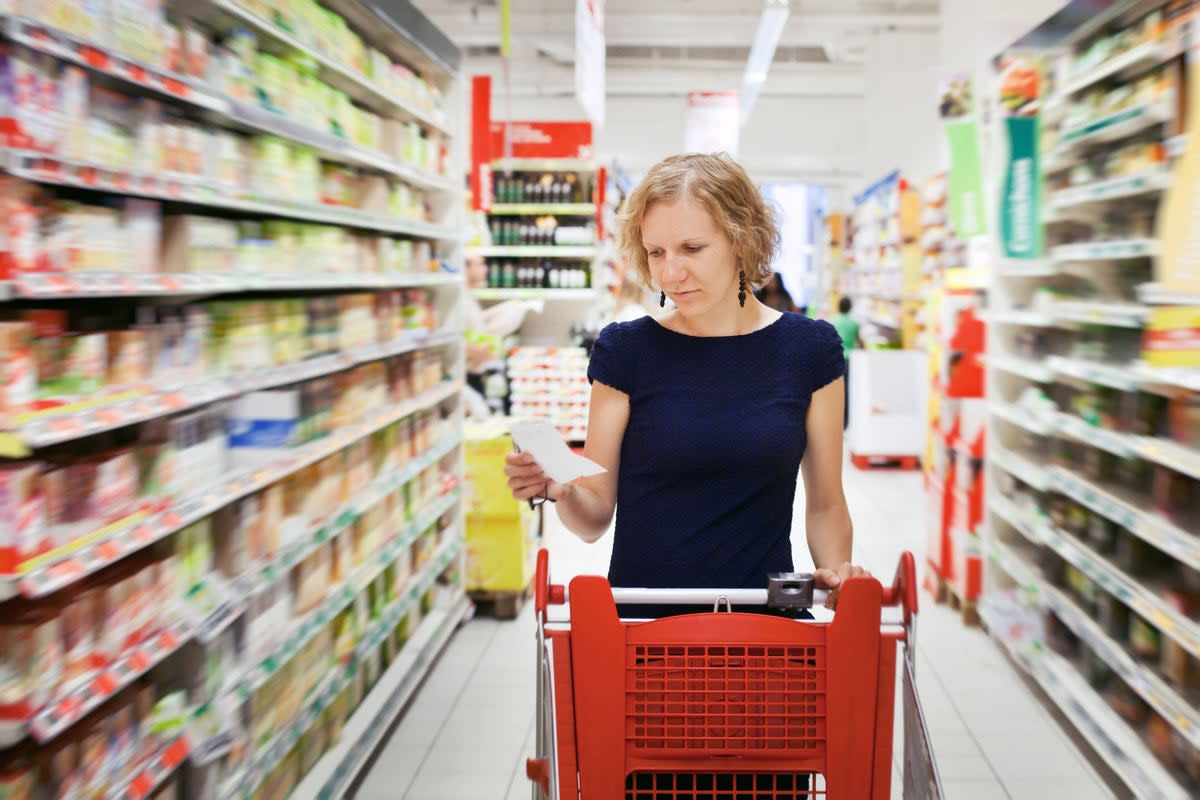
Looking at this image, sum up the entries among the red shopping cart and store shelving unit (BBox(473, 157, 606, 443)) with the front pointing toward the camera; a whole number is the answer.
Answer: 2

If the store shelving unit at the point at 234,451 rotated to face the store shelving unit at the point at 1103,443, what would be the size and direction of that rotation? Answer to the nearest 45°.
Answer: approximately 45° to its left

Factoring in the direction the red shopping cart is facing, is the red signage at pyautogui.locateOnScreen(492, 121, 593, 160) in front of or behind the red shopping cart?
behind

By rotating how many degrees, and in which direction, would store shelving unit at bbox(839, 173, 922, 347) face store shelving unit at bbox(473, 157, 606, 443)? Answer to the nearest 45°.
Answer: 0° — it already faces it

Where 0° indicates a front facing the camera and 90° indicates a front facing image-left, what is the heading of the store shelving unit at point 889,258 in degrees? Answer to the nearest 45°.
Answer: approximately 45°

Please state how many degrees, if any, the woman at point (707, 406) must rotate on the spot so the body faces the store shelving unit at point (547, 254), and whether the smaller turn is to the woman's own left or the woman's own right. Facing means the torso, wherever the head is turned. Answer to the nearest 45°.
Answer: approximately 180°

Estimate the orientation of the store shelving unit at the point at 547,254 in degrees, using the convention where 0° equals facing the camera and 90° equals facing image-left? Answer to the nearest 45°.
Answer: approximately 0°

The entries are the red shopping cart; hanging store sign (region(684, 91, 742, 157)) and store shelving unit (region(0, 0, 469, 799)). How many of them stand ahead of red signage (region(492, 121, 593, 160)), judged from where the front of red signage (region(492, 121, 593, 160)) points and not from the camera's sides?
2

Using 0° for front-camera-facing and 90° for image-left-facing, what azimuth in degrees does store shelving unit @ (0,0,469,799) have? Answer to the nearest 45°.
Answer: approximately 315°

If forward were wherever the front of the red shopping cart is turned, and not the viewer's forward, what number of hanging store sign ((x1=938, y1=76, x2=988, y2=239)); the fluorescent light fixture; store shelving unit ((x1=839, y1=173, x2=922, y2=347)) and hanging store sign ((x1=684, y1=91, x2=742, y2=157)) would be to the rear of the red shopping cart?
4

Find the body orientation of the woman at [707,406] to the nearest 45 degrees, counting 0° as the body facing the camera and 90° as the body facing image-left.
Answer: approximately 0°

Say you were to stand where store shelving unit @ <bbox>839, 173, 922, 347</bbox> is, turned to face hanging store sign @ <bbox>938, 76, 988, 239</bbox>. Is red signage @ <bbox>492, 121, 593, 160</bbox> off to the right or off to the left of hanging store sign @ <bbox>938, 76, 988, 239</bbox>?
right

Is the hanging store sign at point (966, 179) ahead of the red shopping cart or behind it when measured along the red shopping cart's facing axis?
behind
